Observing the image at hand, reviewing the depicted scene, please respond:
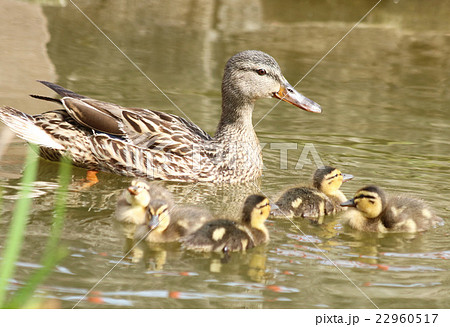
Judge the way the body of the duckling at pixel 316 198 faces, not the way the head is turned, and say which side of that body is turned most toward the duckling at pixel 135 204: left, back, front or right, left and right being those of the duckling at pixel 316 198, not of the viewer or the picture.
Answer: back

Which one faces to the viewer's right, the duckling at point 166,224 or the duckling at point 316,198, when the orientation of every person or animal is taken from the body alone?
the duckling at point 316,198

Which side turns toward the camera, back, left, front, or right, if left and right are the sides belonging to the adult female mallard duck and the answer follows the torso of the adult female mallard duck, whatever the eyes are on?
right

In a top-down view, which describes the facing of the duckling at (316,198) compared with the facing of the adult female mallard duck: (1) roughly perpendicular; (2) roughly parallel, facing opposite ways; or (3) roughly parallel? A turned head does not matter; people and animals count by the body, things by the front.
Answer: roughly parallel

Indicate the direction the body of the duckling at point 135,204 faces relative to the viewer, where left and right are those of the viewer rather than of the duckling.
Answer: facing the viewer and to the left of the viewer

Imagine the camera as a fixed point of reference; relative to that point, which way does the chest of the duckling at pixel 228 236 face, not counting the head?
to the viewer's right

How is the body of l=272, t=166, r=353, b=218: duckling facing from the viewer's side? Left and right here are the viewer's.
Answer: facing to the right of the viewer

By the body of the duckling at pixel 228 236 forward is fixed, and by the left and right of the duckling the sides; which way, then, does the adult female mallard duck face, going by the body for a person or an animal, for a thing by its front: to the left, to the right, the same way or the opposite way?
the same way

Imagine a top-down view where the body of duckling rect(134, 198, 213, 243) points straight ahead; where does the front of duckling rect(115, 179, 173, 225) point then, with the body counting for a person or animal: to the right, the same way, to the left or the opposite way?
the same way

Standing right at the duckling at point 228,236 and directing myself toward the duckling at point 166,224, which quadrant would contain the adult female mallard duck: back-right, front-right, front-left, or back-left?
front-right

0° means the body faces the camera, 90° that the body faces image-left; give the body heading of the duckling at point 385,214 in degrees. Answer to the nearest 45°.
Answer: approximately 90°

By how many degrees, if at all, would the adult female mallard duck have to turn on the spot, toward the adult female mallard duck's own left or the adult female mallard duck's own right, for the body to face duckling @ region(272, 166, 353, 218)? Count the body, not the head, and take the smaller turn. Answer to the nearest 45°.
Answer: approximately 45° to the adult female mallard duck's own right
